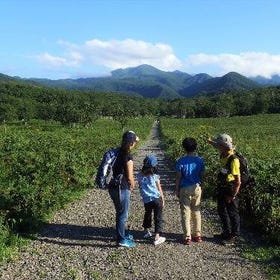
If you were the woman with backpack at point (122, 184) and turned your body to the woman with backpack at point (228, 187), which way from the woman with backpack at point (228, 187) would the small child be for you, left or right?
left

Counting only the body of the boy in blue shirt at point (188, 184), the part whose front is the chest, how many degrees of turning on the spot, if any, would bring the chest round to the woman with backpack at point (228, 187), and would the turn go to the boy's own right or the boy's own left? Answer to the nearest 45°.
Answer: approximately 90° to the boy's own right

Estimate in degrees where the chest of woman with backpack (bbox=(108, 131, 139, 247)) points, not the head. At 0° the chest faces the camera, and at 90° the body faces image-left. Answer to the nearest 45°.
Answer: approximately 270°

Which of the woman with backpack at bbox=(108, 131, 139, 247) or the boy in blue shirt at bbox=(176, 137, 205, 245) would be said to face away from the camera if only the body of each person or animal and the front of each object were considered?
the boy in blue shirt

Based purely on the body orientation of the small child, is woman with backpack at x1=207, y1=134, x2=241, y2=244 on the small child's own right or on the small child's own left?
on the small child's own right

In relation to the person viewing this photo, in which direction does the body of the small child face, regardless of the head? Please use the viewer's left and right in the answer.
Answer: facing away from the viewer and to the right of the viewer

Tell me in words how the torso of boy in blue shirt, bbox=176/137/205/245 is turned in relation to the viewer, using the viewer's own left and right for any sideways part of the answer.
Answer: facing away from the viewer

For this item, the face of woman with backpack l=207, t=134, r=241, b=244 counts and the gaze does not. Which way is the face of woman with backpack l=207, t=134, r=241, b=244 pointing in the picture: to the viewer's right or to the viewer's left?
to the viewer's left
